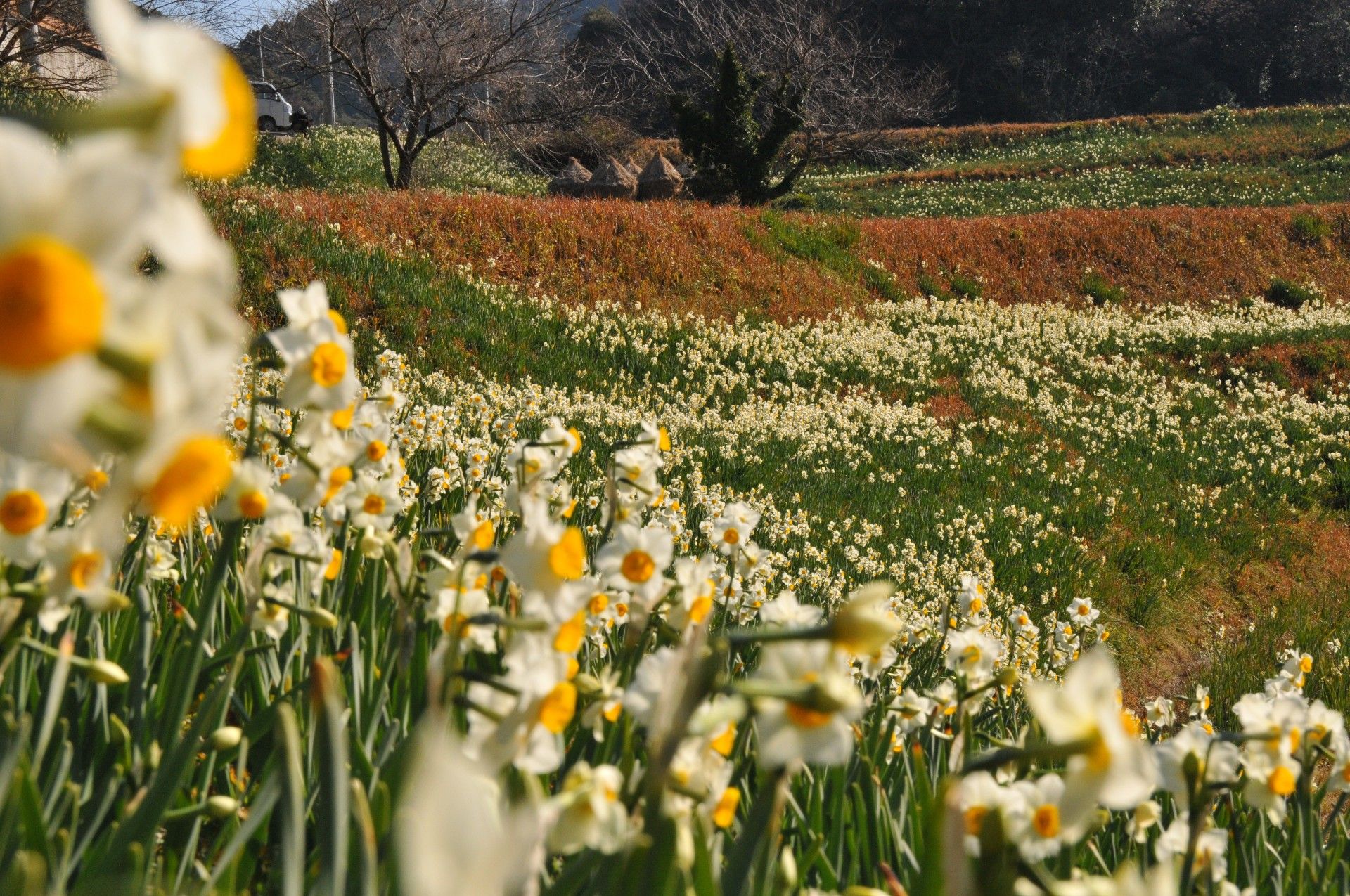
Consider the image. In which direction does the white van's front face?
to the viewer's right

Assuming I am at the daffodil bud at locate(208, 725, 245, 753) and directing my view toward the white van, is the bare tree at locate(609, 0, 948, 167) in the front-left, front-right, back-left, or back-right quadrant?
front-right

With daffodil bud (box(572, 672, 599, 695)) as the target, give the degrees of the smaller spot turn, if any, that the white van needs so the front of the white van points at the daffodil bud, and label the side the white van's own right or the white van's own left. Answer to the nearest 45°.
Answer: approximately 90° to the white van's own right

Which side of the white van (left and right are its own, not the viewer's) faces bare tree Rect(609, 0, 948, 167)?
front

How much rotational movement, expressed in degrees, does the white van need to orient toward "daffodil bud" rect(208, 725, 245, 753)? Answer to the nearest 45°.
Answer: approximately 90° to its right

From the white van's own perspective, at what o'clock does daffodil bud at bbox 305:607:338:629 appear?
The daffodil bud is roughly at 3 o'clock from the white van.

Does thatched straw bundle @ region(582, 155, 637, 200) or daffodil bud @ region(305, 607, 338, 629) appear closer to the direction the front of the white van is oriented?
the thatched straw bundle

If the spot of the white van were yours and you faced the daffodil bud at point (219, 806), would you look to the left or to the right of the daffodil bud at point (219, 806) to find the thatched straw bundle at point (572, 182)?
left

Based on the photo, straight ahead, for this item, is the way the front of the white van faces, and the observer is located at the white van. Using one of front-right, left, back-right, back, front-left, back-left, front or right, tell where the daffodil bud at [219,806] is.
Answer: right
